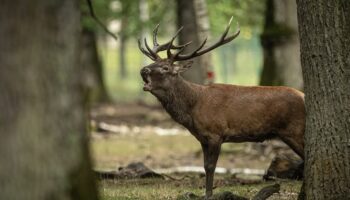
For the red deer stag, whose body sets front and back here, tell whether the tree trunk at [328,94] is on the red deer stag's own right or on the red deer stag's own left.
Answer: on the red deer stag's own left

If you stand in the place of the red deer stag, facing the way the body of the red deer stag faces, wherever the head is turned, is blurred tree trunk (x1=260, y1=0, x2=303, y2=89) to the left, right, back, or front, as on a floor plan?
right

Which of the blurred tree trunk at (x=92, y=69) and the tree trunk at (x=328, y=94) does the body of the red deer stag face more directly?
the blurred tree trunk

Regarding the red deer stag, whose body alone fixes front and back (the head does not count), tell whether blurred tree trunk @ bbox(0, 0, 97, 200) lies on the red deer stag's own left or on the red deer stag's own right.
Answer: on the red deer stag's own left

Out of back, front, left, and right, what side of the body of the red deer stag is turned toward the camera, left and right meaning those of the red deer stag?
left

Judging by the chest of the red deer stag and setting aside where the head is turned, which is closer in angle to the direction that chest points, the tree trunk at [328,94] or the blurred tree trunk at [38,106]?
the blurred tree trunk

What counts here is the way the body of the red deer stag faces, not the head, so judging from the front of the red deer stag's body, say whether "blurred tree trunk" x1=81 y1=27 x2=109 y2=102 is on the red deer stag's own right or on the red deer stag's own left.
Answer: on the red deer stag's own right
